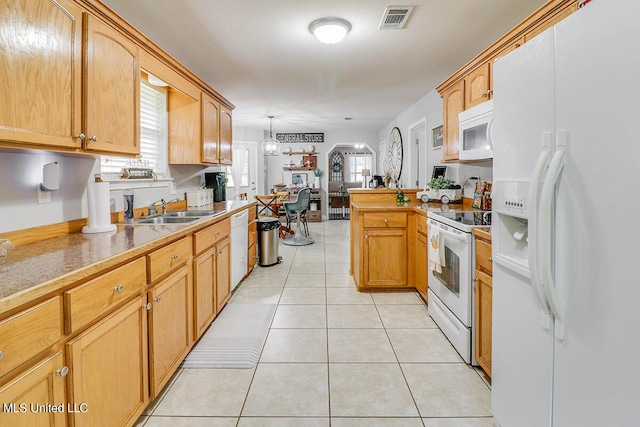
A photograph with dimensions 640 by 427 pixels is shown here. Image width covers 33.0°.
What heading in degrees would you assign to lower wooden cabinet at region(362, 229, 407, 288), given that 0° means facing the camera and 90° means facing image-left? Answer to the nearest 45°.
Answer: approximately 0°

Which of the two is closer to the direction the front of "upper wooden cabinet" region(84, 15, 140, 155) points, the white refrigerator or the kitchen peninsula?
the white refrigerator

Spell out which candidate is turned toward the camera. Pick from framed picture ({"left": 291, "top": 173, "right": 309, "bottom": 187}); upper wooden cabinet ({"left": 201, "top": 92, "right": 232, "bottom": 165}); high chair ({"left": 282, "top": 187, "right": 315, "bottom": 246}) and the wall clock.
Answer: the framed picture

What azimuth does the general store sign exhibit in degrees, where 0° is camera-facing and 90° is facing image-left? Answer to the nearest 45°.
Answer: approximately 0°
